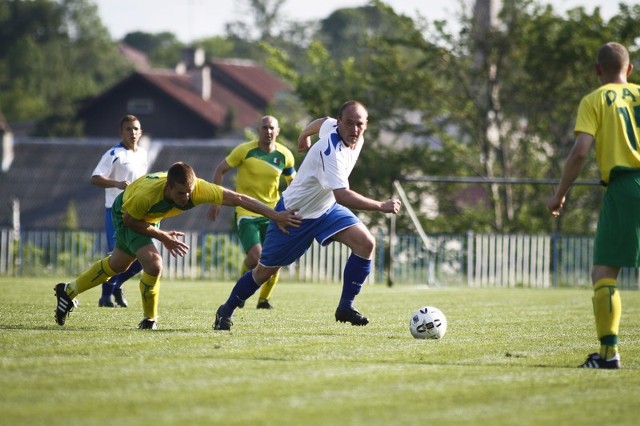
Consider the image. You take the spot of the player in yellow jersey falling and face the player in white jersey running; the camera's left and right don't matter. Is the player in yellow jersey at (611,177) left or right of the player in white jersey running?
right

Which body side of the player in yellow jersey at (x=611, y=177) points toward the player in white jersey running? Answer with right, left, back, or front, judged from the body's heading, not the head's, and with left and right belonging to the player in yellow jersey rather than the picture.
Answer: front

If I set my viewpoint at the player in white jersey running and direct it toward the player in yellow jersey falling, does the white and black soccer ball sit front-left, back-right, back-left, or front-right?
back-left

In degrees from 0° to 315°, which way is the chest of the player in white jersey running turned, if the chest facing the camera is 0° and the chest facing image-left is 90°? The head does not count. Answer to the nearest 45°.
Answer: approximately 270°

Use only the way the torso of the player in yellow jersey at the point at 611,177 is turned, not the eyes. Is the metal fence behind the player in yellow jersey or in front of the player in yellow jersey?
in front

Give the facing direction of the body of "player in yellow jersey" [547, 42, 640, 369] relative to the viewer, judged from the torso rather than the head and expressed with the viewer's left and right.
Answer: facing away from the viewer and to the left of the viewer

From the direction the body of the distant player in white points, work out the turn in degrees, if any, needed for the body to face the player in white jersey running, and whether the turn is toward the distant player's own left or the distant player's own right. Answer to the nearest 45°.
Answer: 0° — they already face them

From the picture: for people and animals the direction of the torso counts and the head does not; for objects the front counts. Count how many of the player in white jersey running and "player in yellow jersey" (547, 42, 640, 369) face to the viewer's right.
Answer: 1

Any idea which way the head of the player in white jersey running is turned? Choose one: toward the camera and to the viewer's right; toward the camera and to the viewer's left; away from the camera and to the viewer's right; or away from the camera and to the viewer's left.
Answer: toward the camera and to the viewer's right

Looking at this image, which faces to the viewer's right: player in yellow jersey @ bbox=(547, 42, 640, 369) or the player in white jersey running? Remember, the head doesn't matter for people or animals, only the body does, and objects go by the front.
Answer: the player in white jersey running

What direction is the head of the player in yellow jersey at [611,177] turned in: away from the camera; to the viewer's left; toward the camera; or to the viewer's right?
away from the camera

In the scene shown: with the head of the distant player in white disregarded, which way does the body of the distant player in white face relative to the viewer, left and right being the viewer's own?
facing the viewer and to the right of the viewer

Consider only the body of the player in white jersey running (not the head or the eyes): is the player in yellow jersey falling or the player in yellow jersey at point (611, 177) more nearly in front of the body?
the player in yellow jersey
